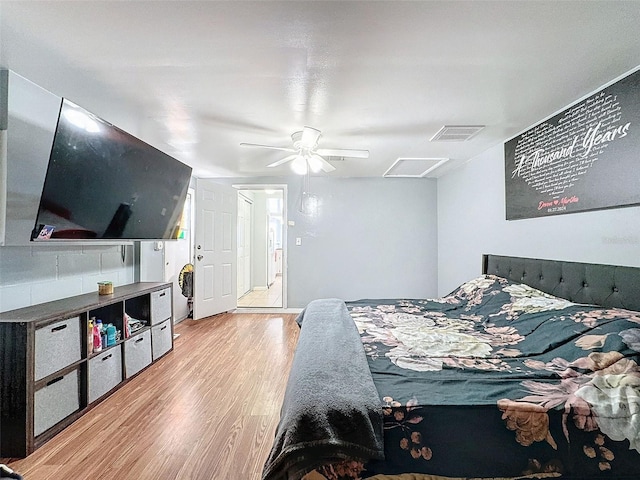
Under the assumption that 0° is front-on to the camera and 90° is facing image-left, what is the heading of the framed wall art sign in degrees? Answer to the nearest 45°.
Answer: approximately 45°

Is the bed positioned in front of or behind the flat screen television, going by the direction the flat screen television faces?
in front

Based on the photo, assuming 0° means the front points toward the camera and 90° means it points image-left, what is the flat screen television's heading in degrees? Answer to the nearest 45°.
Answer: approximately 315°

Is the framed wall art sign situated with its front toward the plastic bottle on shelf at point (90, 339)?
yes

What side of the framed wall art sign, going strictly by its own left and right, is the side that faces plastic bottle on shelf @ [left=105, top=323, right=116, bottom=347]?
front

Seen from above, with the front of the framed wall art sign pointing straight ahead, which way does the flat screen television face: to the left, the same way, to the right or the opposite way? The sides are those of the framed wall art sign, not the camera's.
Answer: the opposite way

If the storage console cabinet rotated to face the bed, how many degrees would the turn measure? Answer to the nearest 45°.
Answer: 0° — it already faces it

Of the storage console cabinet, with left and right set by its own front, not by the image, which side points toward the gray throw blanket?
front

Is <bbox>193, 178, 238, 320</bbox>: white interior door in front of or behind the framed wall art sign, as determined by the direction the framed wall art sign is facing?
in front
